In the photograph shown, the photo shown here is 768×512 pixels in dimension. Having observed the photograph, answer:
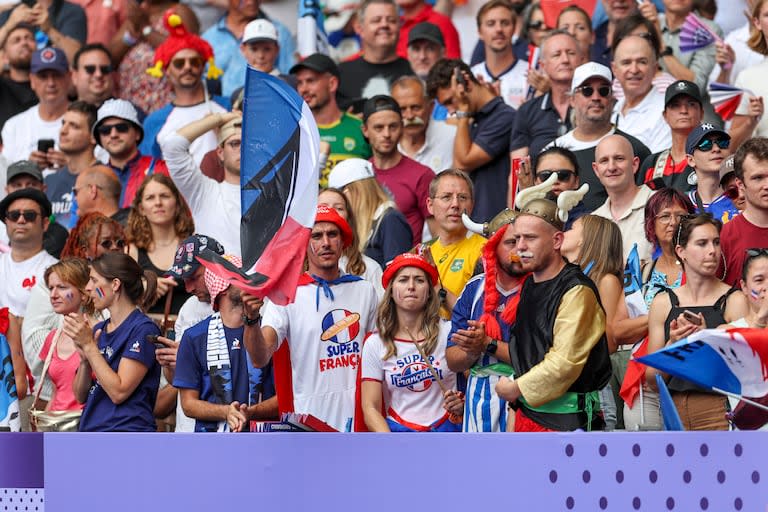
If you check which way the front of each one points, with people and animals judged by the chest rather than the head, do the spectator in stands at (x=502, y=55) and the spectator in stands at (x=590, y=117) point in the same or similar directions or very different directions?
same or similar directions

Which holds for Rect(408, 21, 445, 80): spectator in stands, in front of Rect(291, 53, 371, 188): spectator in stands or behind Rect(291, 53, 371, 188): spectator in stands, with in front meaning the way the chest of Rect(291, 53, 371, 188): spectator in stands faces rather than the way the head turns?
behind

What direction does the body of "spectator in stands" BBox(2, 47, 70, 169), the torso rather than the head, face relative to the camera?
toward the camera

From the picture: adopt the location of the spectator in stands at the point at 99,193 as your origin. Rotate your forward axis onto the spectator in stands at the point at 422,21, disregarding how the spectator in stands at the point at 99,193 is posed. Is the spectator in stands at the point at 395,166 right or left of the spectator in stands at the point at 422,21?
right

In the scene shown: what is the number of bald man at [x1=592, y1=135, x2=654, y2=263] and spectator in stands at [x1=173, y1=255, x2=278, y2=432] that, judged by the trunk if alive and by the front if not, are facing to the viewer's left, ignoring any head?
0

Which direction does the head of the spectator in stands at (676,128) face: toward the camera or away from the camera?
toward the camera

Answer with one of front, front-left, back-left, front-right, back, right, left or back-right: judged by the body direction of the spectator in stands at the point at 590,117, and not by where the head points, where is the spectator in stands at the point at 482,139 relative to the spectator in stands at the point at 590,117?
back-right

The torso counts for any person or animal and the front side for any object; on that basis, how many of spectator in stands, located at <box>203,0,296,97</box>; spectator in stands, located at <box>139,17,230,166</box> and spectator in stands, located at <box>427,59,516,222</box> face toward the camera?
2

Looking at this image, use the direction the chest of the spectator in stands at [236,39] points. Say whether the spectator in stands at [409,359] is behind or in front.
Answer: in front

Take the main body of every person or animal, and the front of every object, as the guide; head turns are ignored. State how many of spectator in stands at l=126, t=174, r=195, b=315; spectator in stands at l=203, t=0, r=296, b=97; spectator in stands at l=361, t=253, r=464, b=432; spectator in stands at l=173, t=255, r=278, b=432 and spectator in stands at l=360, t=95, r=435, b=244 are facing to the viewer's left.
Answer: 0

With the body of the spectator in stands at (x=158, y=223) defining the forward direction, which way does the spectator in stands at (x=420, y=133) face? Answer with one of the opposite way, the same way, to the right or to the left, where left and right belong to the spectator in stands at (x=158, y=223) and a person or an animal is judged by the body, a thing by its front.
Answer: the same way

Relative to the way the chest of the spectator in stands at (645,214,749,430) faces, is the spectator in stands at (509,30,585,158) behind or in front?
behind

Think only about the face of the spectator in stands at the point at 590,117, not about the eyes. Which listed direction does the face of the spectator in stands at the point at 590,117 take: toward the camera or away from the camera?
toward the camera

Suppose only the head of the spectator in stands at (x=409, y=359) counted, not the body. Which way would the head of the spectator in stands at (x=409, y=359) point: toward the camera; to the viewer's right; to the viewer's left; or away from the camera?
toward the camera

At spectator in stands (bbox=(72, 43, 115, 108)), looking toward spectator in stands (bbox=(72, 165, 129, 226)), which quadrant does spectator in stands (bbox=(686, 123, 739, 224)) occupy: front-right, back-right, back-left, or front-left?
front-left

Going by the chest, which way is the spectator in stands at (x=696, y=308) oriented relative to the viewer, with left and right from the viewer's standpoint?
facing the viewer

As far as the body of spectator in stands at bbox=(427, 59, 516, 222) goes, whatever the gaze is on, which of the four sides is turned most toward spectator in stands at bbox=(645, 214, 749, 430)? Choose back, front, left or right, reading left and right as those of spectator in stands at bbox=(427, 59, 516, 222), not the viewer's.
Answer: left

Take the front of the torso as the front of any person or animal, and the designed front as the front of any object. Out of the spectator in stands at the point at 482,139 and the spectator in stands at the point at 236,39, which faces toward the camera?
the spectator in stands at the point at 236,39

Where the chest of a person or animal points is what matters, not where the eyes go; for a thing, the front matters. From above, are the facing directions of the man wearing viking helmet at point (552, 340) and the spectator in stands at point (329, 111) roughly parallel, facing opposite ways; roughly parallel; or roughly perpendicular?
roughly parallel

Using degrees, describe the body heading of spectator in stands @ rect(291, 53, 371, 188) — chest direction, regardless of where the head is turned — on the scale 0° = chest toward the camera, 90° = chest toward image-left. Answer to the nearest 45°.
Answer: approximately 45°

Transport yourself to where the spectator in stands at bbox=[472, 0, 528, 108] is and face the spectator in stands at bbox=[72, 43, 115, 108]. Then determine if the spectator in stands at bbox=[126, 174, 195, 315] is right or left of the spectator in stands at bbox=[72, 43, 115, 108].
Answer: left

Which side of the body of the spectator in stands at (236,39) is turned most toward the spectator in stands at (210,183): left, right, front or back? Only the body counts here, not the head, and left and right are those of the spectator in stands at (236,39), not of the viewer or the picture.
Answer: front

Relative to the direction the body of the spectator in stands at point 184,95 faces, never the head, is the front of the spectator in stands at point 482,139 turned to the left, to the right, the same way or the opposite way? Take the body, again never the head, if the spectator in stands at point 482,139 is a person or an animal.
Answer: to the right

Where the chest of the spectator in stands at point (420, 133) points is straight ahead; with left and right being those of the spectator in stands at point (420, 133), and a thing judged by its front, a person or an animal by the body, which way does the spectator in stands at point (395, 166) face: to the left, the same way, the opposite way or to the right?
the same way
